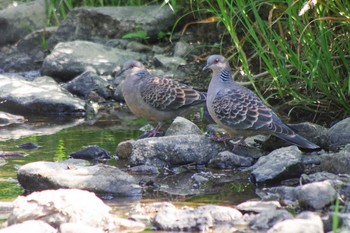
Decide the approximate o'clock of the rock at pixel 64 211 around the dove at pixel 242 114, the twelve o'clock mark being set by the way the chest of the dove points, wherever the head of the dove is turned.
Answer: The rock is roughly at 10 o'clock from the dove.

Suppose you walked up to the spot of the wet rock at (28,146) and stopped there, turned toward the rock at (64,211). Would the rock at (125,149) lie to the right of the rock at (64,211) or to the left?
left

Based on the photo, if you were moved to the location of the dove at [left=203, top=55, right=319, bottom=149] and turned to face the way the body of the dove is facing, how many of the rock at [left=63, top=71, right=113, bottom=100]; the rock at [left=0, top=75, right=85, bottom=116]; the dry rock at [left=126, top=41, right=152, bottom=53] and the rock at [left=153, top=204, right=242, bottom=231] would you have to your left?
1

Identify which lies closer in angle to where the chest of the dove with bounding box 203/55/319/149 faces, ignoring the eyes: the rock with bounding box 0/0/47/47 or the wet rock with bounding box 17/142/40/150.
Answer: the wet rock

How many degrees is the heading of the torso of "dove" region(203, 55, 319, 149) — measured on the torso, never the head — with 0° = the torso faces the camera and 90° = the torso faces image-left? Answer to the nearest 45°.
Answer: approximately 90°

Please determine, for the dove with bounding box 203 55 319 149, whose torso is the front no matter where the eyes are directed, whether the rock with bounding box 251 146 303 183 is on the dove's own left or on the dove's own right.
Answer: on the dove's own left

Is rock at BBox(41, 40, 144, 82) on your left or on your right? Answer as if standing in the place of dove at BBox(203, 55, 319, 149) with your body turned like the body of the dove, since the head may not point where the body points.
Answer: on your right

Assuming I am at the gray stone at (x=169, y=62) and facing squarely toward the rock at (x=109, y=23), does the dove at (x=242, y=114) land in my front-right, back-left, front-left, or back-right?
back-left

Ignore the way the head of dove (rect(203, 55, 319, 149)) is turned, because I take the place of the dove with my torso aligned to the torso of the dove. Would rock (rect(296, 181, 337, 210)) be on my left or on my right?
on my left

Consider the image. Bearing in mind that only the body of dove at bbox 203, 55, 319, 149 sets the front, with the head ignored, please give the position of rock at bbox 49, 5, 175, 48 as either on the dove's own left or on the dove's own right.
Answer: on the dove's own right

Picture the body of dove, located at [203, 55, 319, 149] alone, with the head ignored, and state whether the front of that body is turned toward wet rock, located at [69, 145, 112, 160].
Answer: yes

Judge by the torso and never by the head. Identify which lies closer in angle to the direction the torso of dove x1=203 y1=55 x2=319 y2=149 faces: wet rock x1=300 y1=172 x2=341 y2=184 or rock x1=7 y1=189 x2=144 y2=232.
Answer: the rock

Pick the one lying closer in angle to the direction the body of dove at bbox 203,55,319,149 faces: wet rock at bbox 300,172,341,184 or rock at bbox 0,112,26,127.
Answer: the rock

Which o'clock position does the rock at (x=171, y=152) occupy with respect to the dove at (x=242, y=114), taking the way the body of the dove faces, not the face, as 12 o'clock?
The rock is roughly at 11 o'clock from the dove.

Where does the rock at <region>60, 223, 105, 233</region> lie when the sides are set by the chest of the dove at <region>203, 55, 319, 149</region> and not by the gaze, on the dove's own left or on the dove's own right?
on the dove's own left

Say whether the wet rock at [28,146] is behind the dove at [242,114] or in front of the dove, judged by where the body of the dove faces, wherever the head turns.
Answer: in front

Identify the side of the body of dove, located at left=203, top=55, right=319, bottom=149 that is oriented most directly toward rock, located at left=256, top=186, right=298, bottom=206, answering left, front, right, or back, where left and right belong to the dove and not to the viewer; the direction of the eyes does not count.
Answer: left
